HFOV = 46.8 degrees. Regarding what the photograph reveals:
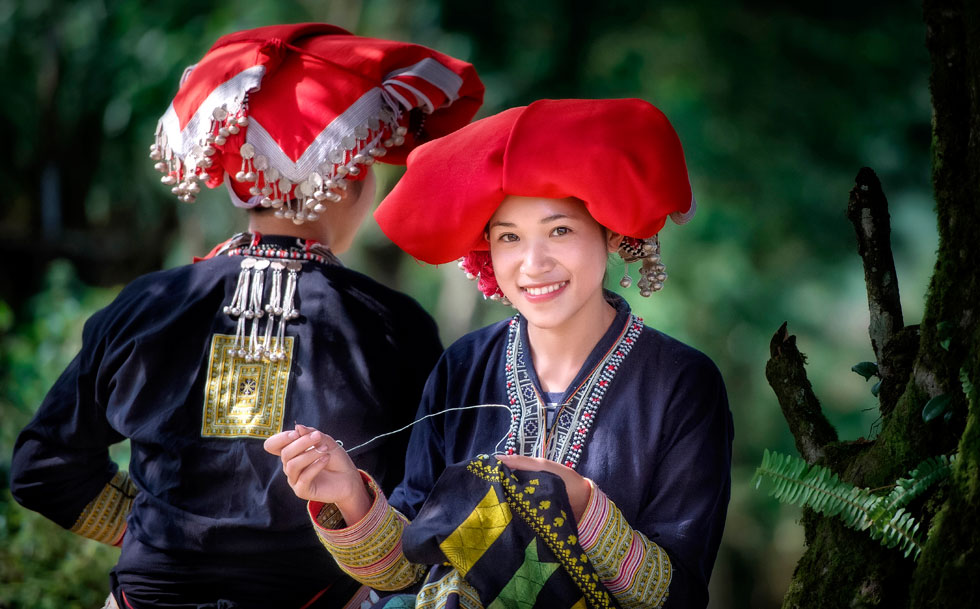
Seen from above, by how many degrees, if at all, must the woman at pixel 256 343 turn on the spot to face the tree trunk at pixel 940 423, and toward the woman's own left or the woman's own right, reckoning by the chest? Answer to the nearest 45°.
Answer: approximately 135° to the woman's own right

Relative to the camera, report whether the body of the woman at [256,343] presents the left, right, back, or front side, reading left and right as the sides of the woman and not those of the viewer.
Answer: back

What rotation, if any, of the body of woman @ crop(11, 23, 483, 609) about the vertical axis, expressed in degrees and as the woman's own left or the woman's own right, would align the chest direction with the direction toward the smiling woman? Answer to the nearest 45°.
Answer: approximately 135° to the woman's own right
